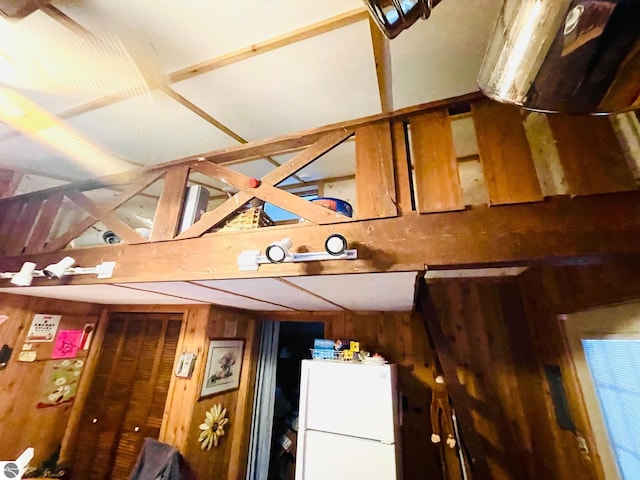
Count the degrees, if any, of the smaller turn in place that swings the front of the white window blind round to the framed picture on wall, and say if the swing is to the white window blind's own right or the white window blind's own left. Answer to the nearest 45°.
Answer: approximately 45° to the white window blind's own right

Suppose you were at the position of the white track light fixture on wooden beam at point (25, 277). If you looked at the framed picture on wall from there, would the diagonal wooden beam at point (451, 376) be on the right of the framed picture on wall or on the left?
right

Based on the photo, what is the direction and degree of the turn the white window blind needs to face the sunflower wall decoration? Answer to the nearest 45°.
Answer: approximately 45° to its right

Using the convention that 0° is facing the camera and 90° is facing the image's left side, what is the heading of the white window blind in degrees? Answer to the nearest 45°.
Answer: approximately 45°

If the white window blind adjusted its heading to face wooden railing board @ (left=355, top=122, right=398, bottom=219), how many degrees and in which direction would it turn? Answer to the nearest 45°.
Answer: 0° — it already faces it

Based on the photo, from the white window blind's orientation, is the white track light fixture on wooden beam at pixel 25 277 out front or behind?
out front

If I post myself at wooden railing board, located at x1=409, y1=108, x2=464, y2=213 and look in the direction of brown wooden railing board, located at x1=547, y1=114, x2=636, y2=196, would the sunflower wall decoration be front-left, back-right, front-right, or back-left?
back-left

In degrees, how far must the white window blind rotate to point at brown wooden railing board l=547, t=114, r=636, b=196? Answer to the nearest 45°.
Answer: approximately 45° to its left

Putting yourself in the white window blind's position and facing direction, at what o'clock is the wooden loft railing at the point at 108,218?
The wooden loft railing is roughly at 12 o'clock from the white window blind.
